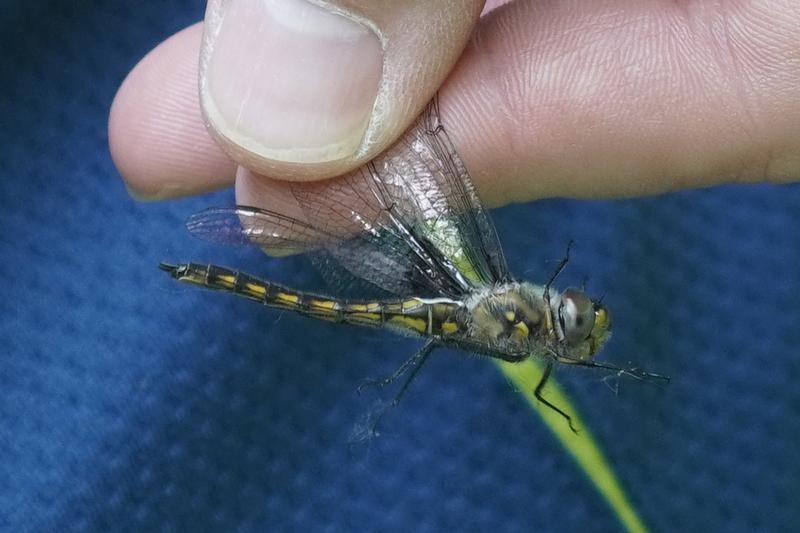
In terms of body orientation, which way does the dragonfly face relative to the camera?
to the viewer's right
